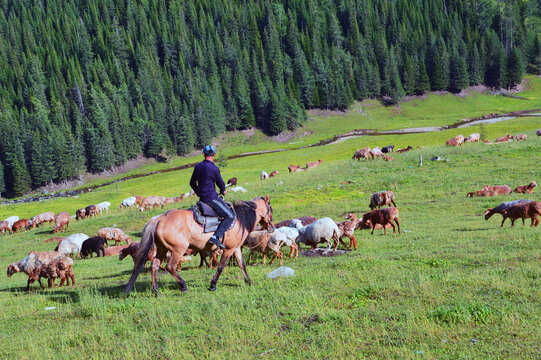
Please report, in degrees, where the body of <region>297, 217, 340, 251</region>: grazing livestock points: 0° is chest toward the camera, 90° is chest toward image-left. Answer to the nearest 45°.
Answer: approximately 90°

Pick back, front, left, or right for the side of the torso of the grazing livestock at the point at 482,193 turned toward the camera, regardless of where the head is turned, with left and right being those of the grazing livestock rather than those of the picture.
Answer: left

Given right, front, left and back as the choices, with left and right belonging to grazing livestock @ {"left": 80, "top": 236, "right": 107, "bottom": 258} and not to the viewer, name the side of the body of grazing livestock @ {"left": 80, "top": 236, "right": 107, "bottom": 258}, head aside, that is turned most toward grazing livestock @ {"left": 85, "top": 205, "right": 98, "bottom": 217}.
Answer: right

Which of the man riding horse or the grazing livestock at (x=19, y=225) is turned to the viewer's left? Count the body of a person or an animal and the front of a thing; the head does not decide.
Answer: the grazing livestock

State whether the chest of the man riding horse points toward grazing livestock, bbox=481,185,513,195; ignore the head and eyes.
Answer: yes

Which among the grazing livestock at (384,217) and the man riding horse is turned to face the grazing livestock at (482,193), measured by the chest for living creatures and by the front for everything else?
the man riding horse

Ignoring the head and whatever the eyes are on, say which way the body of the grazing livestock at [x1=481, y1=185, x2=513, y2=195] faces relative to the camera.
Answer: to the viewer's left

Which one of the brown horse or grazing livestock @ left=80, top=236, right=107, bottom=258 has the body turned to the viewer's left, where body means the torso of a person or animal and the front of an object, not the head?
the grazing livestock

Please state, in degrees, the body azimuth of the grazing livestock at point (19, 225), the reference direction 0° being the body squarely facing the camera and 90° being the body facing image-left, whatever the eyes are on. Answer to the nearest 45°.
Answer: approximately 90°

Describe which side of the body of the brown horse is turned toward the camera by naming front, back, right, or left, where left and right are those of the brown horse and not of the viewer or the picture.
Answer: right

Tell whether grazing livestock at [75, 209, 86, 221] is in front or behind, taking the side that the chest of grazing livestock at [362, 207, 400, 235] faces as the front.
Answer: in front

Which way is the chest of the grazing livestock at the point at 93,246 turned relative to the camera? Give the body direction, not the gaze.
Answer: to the viewer's left

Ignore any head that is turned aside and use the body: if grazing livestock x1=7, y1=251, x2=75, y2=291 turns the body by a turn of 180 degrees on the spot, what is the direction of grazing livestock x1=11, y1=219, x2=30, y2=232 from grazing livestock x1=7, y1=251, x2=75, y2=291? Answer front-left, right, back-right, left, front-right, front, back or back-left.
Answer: left

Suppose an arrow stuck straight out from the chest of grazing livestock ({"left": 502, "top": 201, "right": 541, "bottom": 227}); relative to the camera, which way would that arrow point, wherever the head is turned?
to the viewer's left
